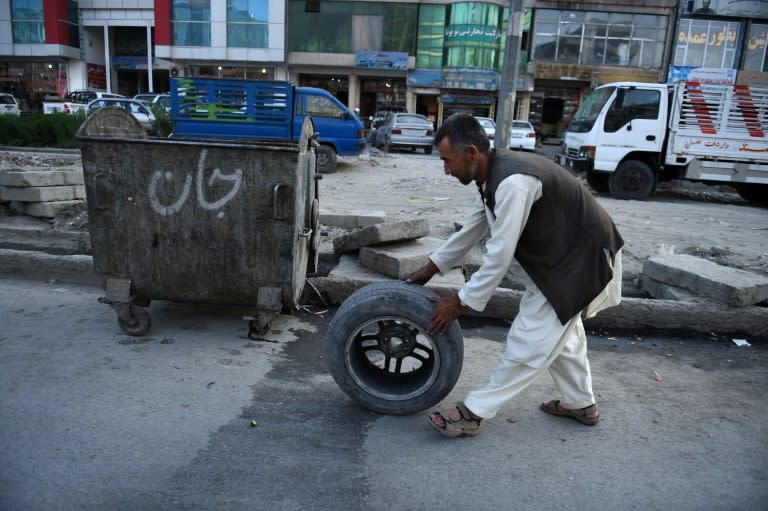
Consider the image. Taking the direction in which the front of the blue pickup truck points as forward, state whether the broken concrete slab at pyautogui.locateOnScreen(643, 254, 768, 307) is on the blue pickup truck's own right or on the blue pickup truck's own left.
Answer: on the blue pickup truck's own right

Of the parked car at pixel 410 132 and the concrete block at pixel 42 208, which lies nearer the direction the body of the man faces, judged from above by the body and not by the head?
the concrete block

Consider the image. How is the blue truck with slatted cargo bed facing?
to the viewer's right

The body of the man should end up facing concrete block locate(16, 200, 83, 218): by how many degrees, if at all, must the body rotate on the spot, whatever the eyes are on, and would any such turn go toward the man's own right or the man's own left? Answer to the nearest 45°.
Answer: approximately 45° to the man's own right

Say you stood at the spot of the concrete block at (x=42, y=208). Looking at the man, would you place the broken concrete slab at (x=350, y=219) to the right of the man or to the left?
left

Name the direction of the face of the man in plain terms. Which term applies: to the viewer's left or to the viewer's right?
to the viewer's left

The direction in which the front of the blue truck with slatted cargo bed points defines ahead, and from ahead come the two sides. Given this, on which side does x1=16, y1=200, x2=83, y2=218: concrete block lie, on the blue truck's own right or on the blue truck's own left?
on the blue truck's own right

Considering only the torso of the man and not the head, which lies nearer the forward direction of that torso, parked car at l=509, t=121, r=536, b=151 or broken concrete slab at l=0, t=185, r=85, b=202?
the broken concrete slab

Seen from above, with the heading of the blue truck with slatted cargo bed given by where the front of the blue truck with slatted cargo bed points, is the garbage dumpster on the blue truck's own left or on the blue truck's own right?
on the blue truck's own right

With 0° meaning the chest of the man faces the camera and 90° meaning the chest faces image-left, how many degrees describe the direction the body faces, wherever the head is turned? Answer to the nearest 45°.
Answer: approximately 90°

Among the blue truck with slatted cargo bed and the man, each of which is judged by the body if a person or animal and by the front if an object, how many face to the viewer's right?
1

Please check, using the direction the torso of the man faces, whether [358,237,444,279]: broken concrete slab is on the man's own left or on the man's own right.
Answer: on the man's own right

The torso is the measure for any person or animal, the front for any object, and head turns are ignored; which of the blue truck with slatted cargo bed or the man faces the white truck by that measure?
the blue truck with slatted cargo bed

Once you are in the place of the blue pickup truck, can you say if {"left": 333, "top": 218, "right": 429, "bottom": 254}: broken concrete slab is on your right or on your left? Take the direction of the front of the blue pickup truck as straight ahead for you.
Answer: on your right
